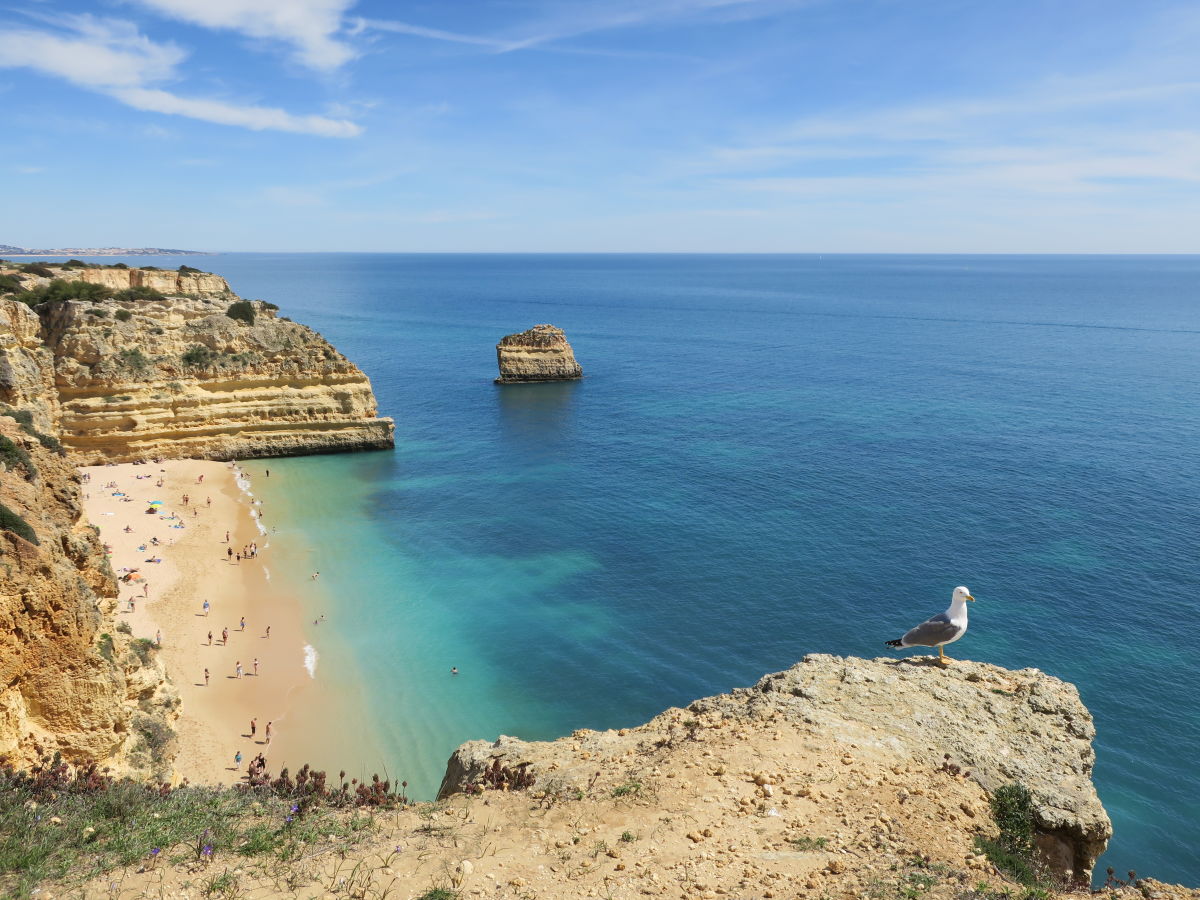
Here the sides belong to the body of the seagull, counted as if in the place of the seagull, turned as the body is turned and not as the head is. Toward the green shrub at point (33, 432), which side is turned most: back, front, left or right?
back

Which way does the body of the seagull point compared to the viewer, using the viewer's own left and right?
facing to the right of the viewer
